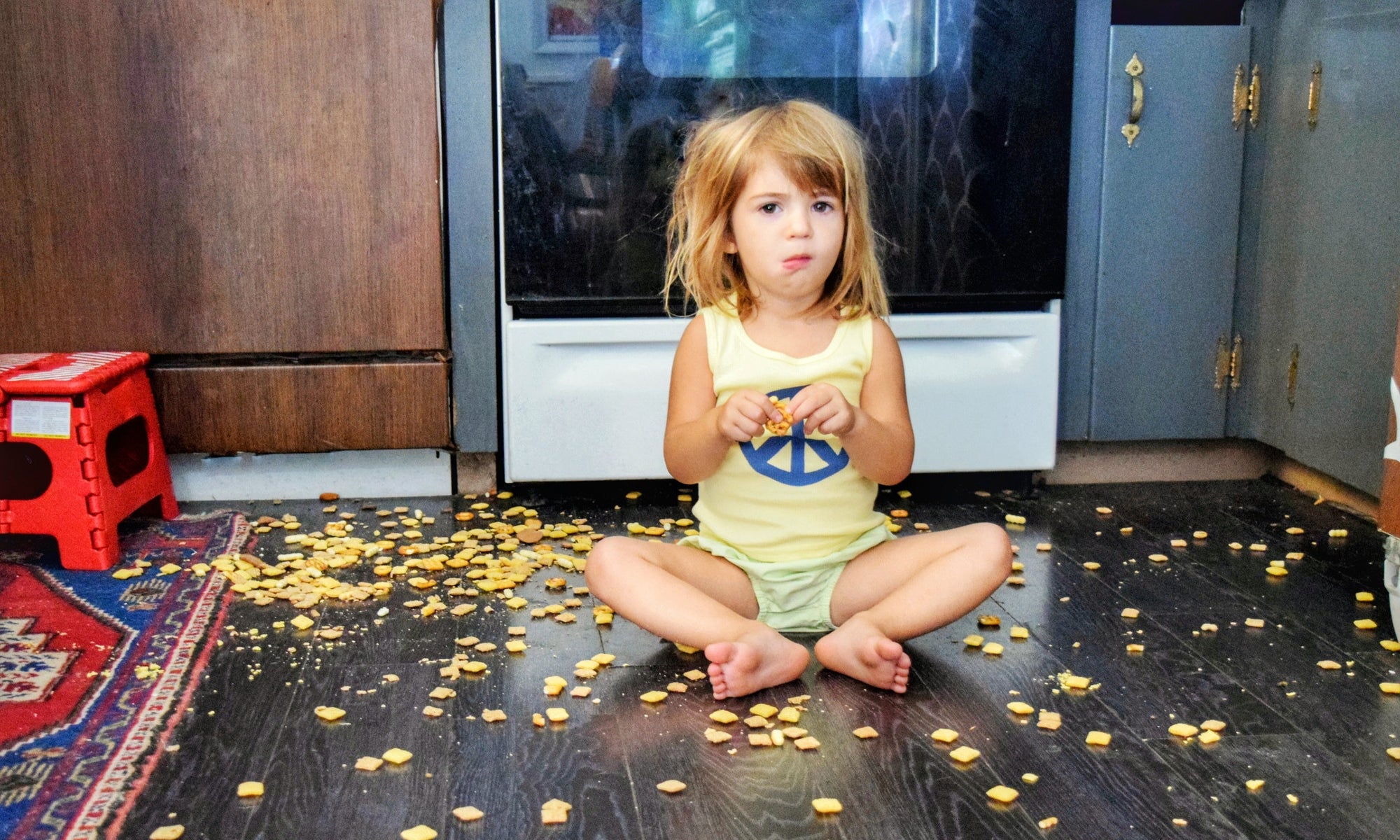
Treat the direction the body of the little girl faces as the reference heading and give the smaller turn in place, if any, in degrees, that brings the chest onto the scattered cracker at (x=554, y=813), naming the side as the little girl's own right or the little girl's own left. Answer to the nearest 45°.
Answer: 0° — they already face it

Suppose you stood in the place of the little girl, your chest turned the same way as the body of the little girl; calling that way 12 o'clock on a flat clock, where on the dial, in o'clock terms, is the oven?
The oven is roughly at 6 o'clock from the little girl.

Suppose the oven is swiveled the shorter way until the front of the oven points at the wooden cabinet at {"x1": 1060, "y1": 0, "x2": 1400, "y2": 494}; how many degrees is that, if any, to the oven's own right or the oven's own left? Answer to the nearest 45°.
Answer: approximately 90° to the oven's own left

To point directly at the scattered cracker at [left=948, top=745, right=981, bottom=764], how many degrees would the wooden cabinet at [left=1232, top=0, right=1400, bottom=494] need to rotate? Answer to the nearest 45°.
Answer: approximately 45° to its left

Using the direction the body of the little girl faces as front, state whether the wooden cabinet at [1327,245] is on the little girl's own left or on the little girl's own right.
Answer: on the little girl's own left

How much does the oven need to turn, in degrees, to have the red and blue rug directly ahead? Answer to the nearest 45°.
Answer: approximately 45° to its right

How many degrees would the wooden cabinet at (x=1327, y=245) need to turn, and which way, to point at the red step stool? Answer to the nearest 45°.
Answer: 0° — it already faces it

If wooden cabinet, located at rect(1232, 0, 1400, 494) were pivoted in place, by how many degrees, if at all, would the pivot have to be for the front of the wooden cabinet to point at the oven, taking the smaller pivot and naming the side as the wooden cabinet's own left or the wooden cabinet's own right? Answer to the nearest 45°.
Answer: approximately 45° to the wooden cabinet's own right

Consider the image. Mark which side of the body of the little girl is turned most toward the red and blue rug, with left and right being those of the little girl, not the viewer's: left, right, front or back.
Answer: right

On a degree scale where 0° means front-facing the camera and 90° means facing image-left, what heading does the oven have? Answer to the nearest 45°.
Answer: approximately 0°
